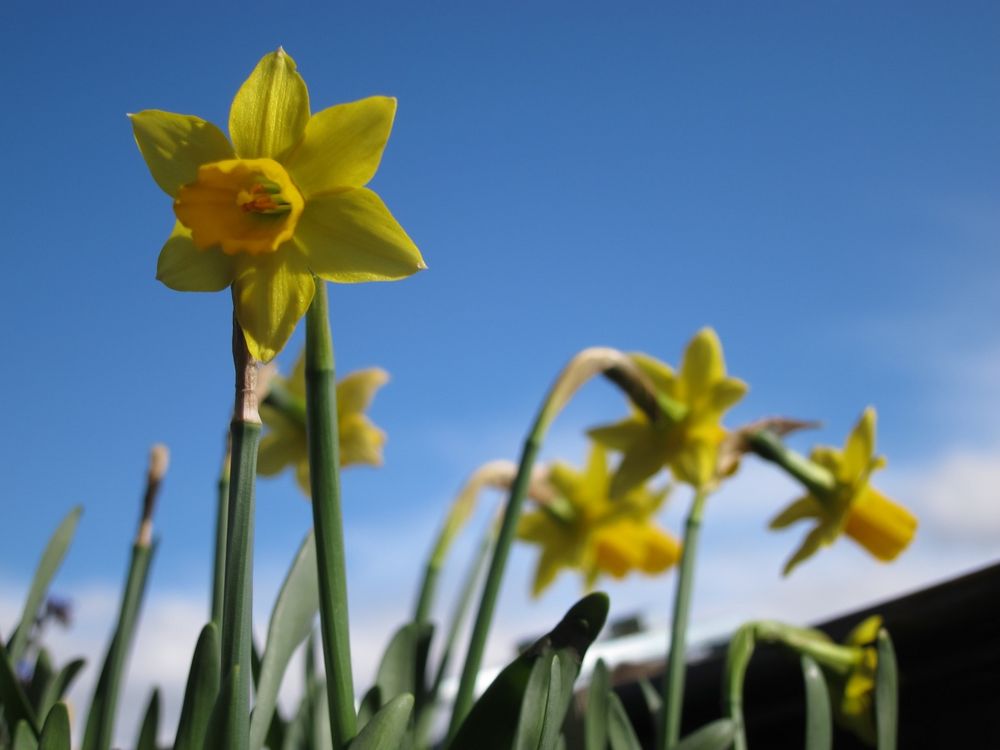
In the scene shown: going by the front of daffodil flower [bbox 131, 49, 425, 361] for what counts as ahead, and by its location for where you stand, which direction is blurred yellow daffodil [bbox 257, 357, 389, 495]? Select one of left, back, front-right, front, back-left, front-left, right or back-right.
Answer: back-right

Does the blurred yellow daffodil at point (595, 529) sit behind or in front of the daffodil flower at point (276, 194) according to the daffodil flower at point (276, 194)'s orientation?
behind

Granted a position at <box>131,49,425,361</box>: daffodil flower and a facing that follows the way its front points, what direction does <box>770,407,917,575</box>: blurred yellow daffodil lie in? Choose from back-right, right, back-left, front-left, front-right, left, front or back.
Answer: back
